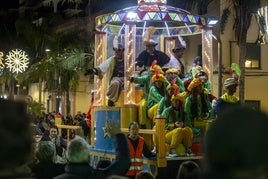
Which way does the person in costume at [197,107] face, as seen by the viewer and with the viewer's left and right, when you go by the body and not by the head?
facing the viewer

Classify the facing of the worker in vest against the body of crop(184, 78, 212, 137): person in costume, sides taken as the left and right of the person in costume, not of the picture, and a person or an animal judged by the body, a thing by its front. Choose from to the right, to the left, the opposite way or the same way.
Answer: the same way

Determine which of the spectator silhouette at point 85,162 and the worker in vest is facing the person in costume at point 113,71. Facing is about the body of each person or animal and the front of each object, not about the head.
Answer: the spectator silhouette

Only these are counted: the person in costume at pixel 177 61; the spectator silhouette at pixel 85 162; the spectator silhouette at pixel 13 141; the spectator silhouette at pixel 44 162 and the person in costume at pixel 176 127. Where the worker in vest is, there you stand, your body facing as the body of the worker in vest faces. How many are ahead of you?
3

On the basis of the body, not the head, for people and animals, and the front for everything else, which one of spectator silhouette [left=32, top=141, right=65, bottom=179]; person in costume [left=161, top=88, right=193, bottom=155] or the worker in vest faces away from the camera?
the spectator silhouette

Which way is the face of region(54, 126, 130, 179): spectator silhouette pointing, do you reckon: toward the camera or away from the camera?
away from the camera

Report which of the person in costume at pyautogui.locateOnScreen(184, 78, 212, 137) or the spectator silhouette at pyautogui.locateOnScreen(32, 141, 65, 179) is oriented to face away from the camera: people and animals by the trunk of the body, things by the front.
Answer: the spectator silhouette

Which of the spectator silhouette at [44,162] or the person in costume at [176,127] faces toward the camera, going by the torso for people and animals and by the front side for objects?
the person in costume

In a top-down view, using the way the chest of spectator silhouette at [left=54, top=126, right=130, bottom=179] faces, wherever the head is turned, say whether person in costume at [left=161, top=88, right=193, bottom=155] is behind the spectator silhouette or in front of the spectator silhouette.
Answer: in front

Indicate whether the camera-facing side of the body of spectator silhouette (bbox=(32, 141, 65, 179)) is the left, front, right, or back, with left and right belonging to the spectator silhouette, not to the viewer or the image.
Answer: back

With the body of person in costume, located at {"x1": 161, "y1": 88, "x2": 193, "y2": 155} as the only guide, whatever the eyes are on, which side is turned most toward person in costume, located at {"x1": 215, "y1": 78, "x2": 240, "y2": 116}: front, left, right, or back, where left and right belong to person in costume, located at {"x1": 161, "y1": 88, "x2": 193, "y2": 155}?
left

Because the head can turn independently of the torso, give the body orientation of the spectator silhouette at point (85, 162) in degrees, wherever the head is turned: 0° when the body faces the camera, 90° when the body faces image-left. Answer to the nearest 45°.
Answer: approximately 180°

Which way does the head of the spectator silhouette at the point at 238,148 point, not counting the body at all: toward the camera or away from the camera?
away from the camera

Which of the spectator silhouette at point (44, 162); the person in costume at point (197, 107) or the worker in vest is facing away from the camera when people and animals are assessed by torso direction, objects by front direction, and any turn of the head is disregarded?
the spectator silhouette

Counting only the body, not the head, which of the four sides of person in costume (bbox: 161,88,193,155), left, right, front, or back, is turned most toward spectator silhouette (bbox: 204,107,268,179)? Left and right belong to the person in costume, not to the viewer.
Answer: front
